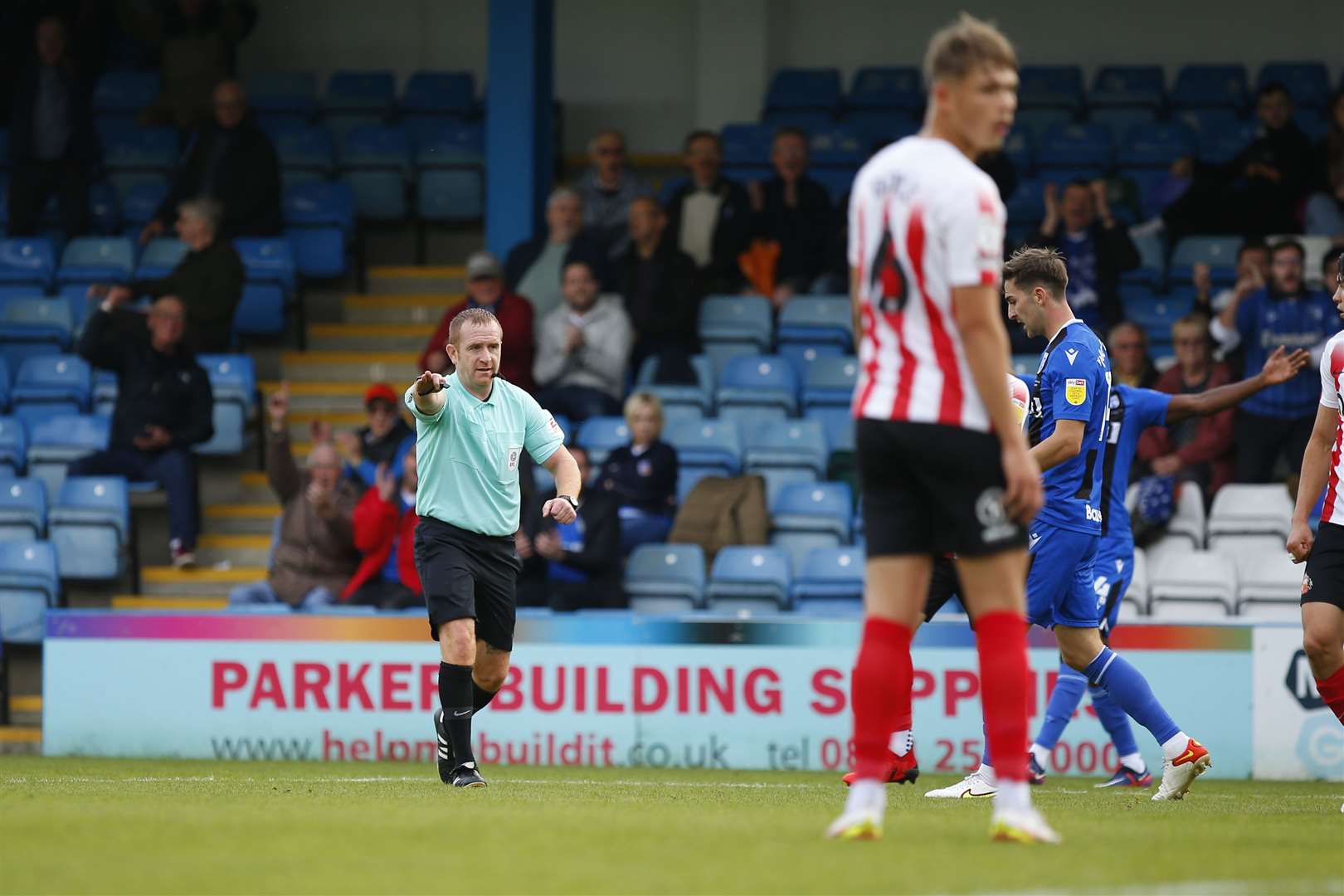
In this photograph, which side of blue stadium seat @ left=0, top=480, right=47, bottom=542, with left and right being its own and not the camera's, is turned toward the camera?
front

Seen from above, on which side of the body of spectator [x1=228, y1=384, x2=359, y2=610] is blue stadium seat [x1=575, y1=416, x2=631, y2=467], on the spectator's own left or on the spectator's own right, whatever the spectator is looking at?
on the spectator's own left

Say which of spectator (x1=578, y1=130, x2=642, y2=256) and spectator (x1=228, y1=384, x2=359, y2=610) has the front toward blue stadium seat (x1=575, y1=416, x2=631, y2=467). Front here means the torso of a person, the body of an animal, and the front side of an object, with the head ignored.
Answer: spectator (x1=578, y1=130, x2=642, y2=256)

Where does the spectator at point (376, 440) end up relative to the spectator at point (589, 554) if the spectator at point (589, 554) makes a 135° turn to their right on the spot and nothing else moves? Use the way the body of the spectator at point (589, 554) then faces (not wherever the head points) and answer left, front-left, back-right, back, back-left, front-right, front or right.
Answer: front-left

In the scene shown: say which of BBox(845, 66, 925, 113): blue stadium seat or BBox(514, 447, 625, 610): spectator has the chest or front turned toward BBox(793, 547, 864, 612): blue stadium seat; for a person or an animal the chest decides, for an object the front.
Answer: BBox(845, 66, 925, 113): blue stadium seat

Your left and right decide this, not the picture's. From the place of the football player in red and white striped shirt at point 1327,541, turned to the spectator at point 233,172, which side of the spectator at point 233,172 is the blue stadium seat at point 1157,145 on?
right

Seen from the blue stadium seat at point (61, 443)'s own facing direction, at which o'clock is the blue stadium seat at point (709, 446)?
the blue stadium seat at point (709, 446) is roughly at 10 o'clock from the blue stadium seat at point (61, 443).

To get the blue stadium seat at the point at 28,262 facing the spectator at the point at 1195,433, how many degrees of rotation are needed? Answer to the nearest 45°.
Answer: approximately 45° to its left
